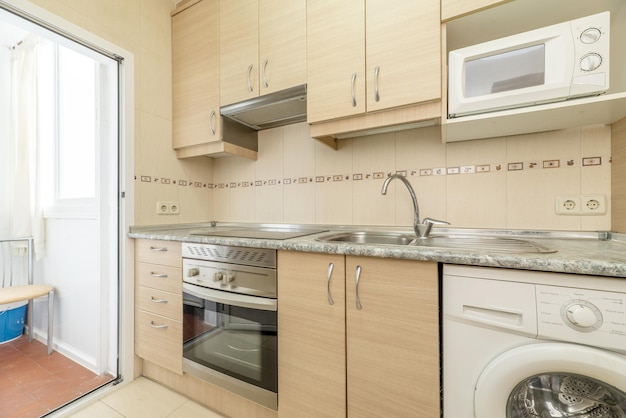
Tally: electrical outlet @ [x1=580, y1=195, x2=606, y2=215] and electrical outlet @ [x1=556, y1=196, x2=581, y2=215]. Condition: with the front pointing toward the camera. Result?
2

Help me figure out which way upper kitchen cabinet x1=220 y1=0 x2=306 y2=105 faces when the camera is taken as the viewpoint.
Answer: facing the viewer and to the left of the viewer

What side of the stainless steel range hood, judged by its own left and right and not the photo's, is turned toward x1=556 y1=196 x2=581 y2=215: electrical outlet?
left

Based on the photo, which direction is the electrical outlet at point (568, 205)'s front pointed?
toward the camera

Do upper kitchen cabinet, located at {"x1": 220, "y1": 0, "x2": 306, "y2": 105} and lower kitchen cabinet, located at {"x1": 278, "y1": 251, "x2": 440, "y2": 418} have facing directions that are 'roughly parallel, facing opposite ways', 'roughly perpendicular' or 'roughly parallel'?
roughly parallel
